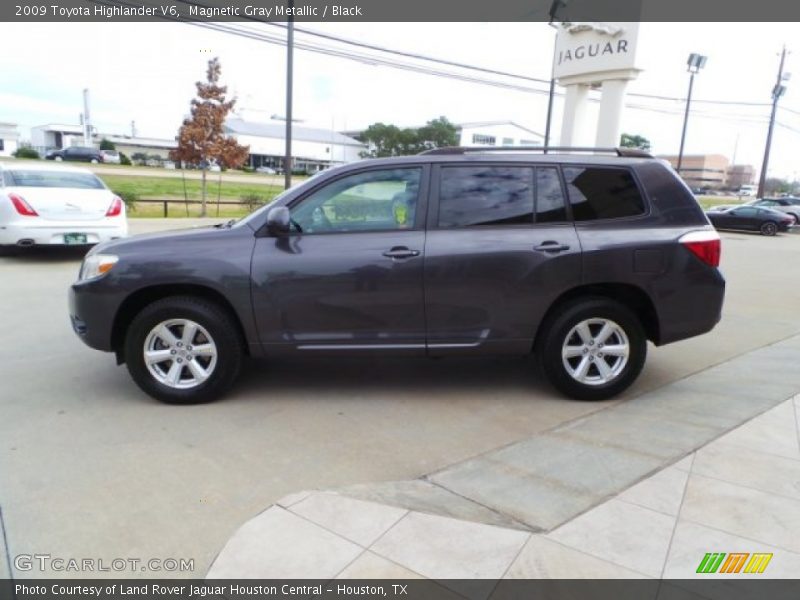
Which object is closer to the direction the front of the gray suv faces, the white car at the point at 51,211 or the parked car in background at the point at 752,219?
the white car

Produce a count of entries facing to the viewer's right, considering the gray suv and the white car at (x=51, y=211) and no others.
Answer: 0

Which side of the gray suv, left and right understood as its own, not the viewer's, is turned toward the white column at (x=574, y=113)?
right

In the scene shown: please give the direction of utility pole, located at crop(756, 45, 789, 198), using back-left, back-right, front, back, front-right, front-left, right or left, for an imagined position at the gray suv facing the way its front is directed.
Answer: back-right

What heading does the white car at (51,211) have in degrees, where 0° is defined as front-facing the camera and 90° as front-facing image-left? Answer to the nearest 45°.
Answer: approximately 135°

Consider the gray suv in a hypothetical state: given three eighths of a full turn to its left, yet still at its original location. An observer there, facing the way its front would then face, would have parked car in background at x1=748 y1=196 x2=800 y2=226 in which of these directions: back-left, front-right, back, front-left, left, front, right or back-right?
left

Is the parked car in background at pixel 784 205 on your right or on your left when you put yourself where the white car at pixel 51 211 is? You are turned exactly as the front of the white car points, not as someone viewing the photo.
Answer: on your right

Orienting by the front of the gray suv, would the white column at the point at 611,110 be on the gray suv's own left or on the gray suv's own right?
on the gray suv's own right

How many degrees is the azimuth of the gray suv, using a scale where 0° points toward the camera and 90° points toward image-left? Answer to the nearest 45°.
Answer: approximately 90°
